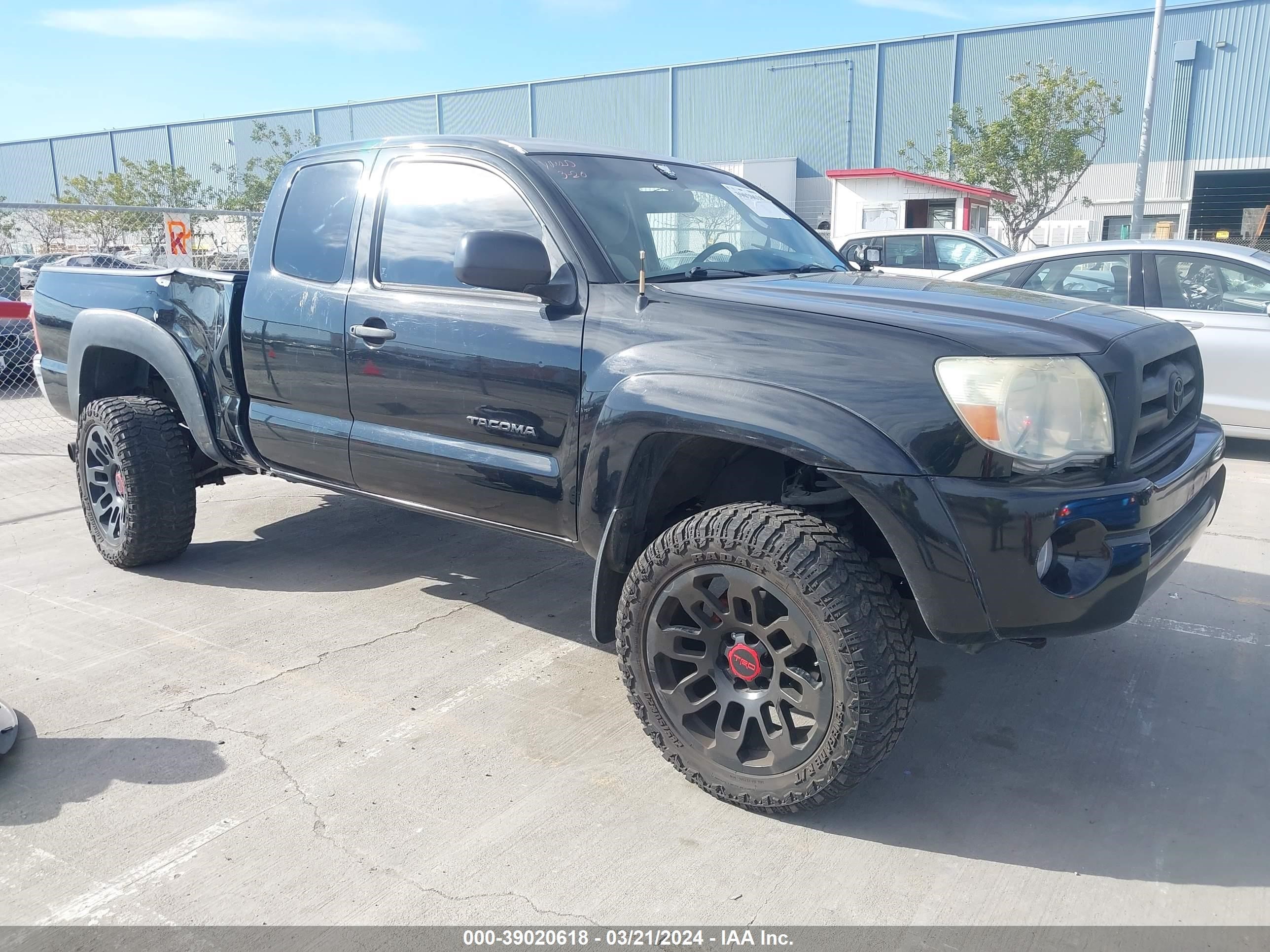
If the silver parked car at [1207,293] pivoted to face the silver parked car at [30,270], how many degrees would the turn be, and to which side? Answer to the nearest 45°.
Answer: approximately 180°

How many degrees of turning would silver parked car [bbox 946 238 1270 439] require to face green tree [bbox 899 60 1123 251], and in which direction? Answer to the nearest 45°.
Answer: approximately 90° to its left

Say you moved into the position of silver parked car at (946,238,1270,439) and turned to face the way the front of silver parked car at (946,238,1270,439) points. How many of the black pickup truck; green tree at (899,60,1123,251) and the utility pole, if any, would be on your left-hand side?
2

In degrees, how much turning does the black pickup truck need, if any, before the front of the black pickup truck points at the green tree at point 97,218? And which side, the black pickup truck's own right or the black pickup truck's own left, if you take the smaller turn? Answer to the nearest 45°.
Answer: approximately 180°

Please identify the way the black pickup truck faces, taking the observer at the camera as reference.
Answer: facing the viewer and to the right of the viewer

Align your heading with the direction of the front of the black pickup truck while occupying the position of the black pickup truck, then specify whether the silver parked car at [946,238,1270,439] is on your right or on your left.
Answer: on your left

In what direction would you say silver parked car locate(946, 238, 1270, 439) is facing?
to the viewer's right

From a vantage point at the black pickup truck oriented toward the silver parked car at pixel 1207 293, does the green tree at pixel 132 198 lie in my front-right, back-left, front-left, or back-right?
front-left

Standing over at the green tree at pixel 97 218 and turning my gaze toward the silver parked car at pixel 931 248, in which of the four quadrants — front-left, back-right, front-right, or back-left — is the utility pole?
front-left

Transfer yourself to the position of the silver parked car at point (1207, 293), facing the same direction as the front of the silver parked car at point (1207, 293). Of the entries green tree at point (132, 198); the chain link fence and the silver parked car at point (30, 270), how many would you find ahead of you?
0

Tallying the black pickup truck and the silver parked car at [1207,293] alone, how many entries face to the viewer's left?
0

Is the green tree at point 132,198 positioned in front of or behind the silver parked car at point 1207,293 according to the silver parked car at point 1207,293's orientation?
behind

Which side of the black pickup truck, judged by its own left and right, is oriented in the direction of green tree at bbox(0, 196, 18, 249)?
back

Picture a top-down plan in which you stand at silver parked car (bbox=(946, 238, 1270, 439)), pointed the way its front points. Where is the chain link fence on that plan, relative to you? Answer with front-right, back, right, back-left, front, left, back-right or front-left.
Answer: back

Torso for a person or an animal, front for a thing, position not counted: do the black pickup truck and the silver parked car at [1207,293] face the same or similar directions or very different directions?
same or similar directions
